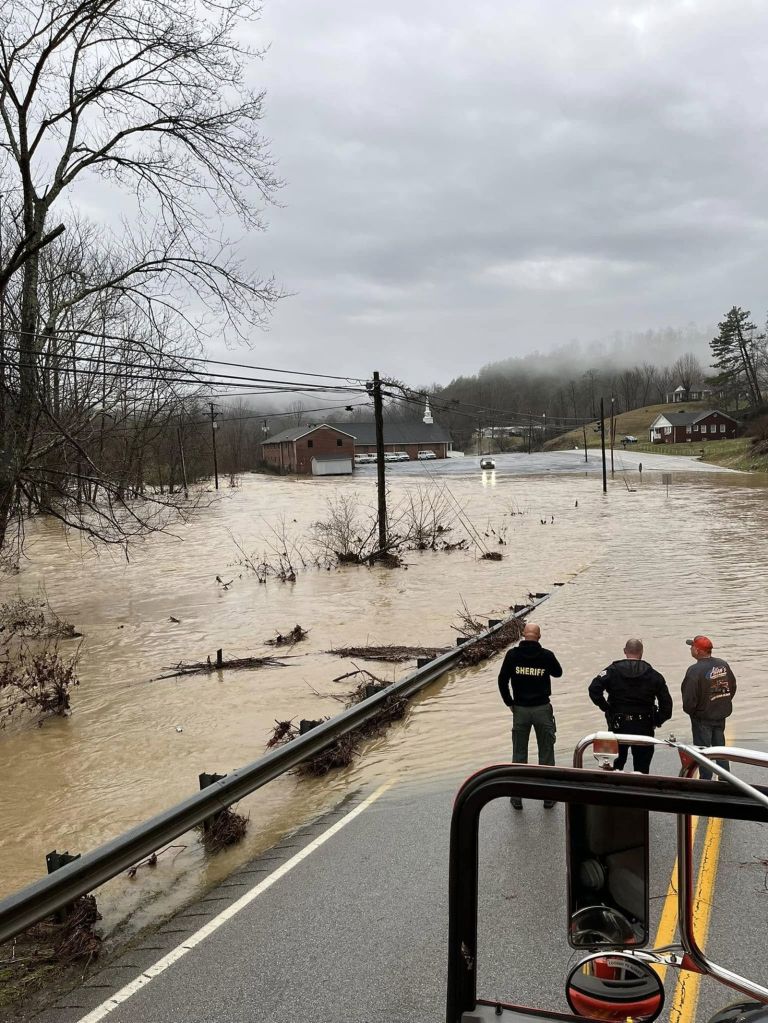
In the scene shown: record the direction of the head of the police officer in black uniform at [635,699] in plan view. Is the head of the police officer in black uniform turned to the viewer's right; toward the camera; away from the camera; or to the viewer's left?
away from the camera

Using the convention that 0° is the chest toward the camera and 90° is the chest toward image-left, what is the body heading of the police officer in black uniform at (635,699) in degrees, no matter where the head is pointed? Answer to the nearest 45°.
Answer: approximately 180°

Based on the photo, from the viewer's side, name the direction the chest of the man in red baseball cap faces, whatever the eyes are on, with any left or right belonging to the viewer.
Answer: facing away from the viewer and to the left of the viewer

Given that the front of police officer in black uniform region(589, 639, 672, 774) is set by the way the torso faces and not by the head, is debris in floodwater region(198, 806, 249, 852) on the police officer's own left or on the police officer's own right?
on the police officer's own left

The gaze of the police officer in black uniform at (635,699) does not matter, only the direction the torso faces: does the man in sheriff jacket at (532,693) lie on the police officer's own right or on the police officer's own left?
on the police officer's own left

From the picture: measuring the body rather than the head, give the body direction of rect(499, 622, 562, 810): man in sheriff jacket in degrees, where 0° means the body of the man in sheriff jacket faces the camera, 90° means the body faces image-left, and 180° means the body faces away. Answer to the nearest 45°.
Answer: approximately 180°

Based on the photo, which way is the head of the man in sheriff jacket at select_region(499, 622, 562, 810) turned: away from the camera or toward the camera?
away from the camera

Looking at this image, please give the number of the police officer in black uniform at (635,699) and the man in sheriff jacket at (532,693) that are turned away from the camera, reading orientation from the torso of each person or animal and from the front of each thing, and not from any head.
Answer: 2
